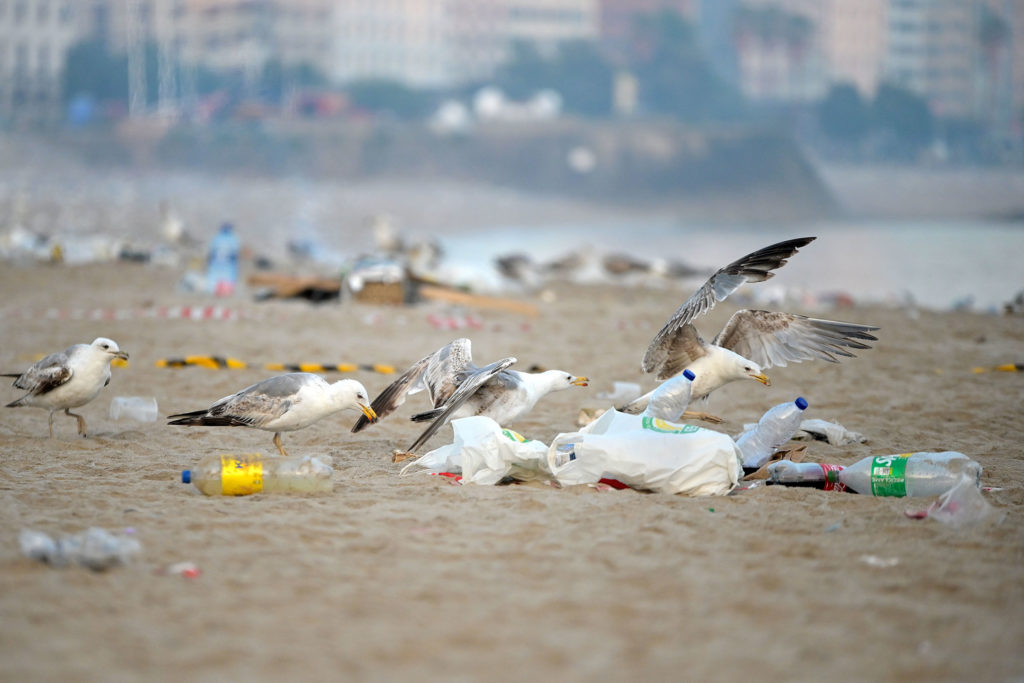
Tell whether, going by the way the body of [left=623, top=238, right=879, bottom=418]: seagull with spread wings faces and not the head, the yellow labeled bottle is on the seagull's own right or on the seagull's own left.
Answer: on the seagull's own right

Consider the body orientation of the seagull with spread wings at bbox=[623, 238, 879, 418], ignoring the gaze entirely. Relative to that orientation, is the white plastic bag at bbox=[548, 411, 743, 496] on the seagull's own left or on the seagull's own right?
on the seagull's own right

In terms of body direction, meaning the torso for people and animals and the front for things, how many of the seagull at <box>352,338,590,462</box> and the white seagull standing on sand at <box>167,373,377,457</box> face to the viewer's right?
2

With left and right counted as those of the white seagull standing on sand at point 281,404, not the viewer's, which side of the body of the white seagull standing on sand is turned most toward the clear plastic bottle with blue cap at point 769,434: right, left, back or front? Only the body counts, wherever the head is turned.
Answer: front

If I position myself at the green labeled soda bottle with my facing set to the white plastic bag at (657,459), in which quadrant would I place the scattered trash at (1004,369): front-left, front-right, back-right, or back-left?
back-right

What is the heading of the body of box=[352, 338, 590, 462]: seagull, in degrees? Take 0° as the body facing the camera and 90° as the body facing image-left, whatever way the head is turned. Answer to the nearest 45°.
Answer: approximately 270°

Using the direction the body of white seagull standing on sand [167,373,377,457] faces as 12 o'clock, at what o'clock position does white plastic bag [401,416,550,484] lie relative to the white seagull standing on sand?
The white plastic bag is roughly at 1 o'clock from the white seagull standing on sand.

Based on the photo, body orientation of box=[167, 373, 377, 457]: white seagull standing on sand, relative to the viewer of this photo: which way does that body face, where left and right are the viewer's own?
facing to the right of the viewer

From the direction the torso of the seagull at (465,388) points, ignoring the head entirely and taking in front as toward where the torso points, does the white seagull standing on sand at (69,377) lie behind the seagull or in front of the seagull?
behind

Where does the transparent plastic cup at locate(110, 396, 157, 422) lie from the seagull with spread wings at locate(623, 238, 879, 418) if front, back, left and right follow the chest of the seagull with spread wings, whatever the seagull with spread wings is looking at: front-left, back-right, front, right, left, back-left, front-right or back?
back-right

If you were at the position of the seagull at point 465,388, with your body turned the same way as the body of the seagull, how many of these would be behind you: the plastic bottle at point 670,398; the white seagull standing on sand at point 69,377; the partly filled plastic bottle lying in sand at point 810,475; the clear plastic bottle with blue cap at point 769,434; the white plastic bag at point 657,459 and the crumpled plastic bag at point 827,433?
1

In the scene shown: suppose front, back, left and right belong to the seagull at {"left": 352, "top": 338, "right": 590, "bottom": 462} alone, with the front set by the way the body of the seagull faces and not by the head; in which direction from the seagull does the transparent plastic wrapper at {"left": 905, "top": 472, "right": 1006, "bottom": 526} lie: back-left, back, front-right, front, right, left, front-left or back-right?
front-right

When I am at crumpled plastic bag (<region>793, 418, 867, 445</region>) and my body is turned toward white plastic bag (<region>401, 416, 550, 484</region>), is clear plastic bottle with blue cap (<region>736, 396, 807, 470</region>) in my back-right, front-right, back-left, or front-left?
front-left
